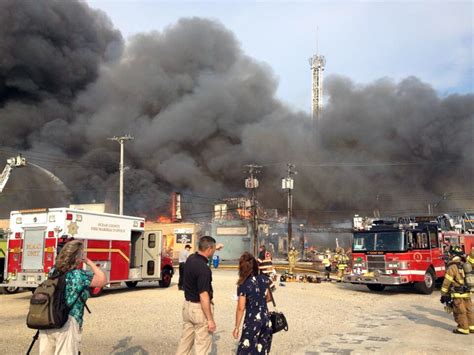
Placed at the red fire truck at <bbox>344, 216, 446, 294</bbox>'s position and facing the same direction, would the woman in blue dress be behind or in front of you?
in front

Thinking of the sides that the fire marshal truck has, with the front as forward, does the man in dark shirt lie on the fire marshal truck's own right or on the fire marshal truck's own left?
on the fire marshal truck's own right

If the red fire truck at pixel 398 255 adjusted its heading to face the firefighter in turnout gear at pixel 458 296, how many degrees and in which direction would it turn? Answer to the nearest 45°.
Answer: approximately 45° to its left

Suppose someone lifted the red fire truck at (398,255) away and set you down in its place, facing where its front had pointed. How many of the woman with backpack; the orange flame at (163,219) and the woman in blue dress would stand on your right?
1

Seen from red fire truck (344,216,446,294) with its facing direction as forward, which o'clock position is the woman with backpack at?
The woman with backpack is roughly at 11 o'clock from the red fire truck.

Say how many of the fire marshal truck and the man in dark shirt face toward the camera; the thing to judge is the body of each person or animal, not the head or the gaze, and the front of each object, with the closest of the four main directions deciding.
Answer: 0

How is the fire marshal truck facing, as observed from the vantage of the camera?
facing away from the viewer and to the right of the viewer

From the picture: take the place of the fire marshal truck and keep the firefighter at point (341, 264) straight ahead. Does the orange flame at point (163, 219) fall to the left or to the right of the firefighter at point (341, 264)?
left

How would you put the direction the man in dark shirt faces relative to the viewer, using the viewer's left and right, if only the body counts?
facing away from the viewer and to the right of the viewer

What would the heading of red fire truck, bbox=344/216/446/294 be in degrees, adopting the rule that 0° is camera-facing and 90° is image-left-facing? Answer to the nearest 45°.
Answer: approximately 45°

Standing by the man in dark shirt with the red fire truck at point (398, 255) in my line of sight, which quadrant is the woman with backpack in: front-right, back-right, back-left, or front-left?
back-left

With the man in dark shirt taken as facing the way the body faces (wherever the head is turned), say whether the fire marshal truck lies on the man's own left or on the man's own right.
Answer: on the man's own left

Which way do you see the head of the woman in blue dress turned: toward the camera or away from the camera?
away from the camera
